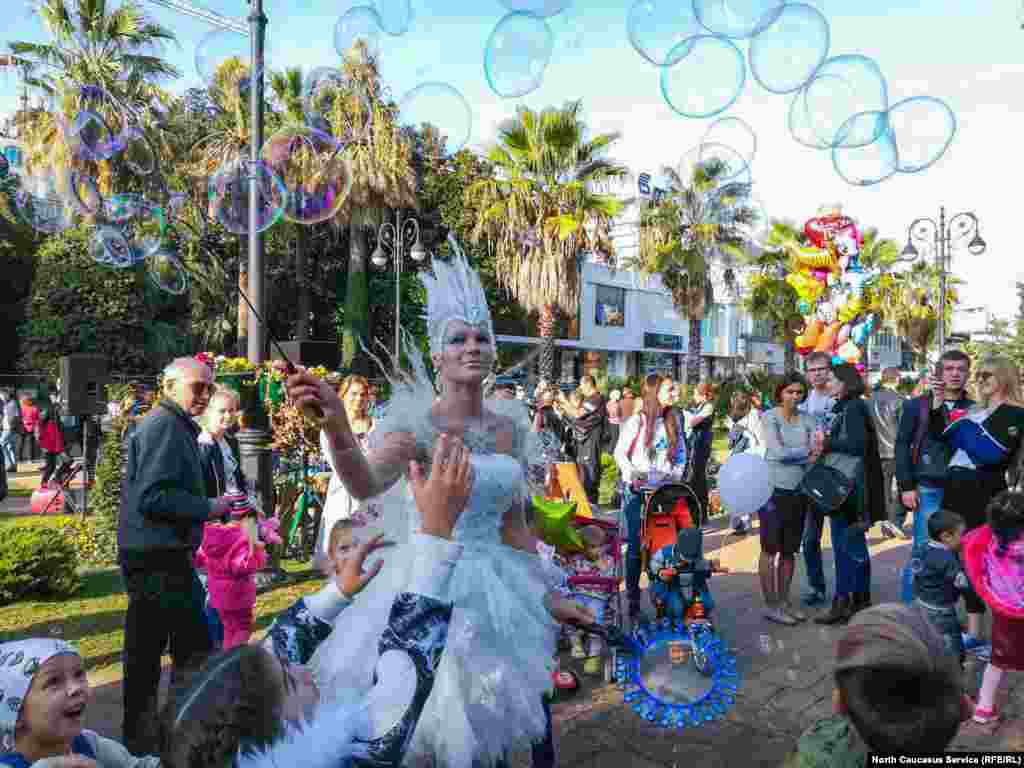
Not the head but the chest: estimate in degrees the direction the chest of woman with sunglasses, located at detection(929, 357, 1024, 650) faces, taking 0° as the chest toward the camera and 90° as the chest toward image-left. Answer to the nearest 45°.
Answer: approximately 45°

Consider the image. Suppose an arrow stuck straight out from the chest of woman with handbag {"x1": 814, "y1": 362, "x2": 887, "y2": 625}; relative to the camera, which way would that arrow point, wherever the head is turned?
to the viewer's left

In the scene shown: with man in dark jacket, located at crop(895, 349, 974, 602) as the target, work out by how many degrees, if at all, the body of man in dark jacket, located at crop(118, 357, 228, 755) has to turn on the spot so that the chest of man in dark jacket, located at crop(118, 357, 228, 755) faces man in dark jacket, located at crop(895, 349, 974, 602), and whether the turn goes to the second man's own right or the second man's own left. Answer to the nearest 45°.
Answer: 0° — they already face them

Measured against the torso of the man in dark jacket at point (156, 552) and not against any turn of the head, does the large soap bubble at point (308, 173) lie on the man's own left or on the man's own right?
on the man's own left

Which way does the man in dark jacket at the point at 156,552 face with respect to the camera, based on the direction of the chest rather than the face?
to the viewer's right
